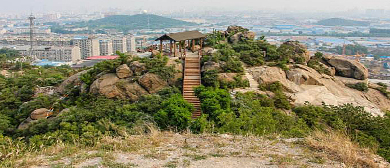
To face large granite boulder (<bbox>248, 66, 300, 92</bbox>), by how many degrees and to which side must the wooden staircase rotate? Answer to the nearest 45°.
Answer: approximately 90° to its left

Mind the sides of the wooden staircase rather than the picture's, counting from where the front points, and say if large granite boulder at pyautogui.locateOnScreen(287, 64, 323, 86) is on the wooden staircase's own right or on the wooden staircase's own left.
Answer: on the wooden staircase's own left

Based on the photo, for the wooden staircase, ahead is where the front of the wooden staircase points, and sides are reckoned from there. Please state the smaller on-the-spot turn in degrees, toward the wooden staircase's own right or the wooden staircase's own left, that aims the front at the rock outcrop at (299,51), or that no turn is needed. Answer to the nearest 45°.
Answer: approximately 135° to the wooden staircase's own left

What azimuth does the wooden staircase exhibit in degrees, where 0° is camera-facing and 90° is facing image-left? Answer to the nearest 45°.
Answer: approximately 0°

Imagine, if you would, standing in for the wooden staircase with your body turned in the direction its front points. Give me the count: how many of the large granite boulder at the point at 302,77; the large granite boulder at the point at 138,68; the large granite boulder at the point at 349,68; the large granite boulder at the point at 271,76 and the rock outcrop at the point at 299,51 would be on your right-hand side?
1

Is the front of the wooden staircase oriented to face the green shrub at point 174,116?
yes

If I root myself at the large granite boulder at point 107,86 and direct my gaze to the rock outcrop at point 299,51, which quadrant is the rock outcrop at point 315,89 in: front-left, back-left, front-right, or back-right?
front-right

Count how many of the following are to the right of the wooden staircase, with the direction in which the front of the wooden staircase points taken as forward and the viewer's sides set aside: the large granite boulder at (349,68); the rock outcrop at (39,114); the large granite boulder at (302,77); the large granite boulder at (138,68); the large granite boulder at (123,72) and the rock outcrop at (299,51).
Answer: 3

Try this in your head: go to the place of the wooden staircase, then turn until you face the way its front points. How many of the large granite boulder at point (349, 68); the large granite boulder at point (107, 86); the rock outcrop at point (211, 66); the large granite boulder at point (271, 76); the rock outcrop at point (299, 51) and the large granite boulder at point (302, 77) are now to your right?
1

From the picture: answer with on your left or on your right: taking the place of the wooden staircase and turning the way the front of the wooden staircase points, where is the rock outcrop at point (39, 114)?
on your right

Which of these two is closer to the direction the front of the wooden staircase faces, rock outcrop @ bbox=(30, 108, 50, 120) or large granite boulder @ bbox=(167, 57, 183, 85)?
the rock outcrop

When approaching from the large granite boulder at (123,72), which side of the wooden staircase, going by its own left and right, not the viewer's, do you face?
right

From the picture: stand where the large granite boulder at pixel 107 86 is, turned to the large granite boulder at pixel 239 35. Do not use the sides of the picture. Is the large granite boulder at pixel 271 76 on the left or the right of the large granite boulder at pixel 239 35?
right
